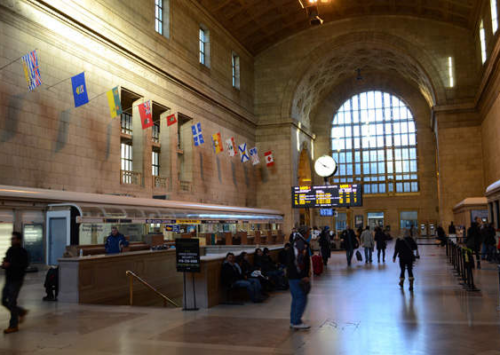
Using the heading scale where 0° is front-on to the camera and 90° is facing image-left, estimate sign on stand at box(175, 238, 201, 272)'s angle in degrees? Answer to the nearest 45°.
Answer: approximately 0°

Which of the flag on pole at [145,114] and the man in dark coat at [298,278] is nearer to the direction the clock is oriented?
the man in dark coat

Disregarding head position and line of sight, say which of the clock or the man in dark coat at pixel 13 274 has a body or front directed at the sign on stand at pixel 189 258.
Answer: the clock

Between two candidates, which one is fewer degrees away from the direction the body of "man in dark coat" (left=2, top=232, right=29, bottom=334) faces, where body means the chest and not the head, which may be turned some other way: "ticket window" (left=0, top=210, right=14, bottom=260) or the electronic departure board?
the ticket window

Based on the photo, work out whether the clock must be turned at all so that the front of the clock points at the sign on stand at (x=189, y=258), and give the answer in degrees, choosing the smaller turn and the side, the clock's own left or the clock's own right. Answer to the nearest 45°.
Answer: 0° — it already faces it

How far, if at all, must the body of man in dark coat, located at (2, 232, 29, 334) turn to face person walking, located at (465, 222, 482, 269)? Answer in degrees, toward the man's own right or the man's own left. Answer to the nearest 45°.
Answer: approximately 180°

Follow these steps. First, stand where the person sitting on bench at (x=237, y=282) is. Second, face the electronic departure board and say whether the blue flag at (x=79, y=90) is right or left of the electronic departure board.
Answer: left
